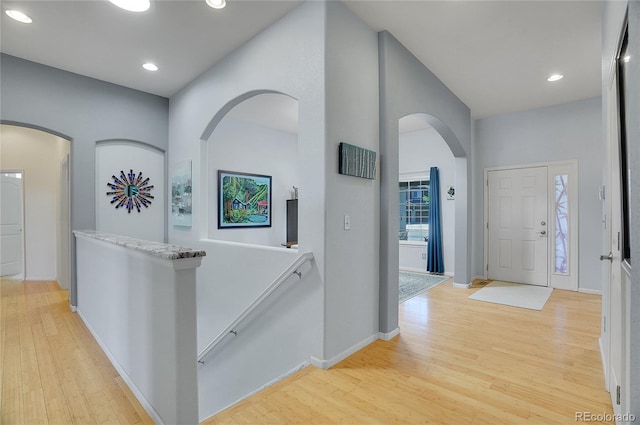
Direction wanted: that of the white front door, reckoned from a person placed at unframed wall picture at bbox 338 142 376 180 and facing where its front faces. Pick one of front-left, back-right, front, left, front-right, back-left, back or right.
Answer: left

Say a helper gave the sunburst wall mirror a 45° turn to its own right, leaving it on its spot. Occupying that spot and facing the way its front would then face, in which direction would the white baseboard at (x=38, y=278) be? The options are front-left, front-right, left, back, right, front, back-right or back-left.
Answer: right

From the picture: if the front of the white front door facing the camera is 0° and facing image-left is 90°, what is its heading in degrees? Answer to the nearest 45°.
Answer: approximately 0°

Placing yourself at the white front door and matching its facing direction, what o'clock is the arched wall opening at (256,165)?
The arched wall opening is roughly at 2 o'clock from the white front door.

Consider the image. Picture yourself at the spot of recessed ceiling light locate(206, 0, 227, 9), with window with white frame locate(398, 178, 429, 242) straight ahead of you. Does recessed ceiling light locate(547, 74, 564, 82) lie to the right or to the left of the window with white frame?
right

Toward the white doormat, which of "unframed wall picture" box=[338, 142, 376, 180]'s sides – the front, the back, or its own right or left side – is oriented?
left

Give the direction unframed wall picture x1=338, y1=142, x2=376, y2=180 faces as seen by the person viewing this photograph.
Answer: facing the viewer and to the right of the viewer

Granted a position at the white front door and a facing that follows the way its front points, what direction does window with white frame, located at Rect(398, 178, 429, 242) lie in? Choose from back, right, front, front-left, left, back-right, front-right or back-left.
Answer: right

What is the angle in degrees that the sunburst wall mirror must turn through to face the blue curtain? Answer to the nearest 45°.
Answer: approximately 90° to its left

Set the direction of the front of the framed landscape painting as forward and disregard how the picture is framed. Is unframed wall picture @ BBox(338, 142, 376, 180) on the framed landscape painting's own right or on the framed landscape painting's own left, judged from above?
on the framed landscape painting's own left

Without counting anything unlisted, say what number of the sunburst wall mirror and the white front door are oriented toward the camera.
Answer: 2

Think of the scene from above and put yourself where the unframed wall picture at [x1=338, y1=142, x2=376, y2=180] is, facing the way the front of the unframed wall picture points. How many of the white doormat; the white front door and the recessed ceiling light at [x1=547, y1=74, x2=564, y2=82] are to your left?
3
